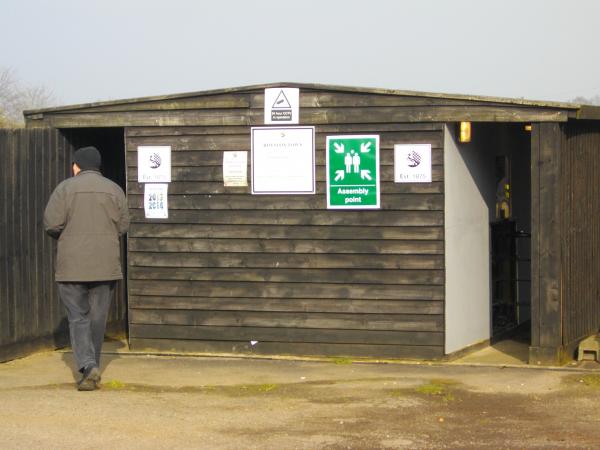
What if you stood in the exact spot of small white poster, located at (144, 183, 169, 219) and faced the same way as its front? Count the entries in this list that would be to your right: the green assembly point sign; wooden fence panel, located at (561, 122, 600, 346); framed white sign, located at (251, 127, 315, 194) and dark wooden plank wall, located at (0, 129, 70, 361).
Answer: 1

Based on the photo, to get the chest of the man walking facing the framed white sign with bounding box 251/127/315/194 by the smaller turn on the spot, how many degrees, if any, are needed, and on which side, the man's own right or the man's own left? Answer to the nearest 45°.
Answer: approximately 45° to the man's own right

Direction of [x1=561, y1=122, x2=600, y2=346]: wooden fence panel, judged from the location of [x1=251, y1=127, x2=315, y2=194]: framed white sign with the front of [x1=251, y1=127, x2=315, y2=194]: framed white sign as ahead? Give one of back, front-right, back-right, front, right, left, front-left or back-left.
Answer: left

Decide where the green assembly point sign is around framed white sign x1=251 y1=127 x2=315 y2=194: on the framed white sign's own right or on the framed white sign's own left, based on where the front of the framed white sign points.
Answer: on the framed white sign's own left

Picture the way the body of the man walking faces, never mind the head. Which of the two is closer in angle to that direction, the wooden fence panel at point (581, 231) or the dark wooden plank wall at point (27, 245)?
the dark wooden plank wall

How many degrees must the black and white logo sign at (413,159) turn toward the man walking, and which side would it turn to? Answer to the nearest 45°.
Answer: approximately 45° to its right

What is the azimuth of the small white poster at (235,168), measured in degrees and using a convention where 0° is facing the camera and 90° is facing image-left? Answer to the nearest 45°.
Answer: approximately 0°

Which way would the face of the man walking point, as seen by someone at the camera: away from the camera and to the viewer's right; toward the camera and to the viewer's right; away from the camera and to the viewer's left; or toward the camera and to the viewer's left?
away from the camera and to the viewer's left

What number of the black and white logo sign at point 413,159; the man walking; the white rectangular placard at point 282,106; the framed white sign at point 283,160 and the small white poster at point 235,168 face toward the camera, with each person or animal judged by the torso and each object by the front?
4

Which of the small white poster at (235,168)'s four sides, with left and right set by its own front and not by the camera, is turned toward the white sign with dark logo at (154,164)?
right
